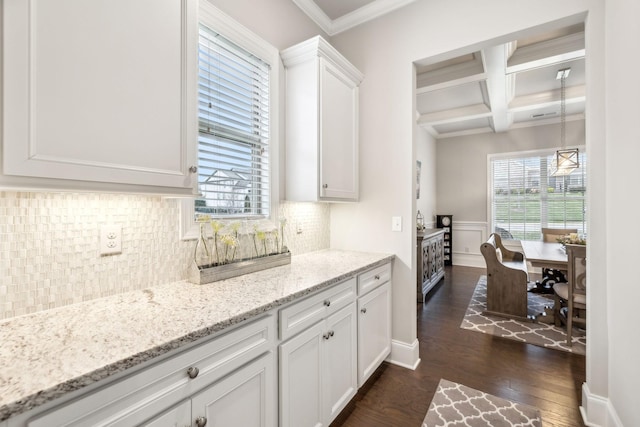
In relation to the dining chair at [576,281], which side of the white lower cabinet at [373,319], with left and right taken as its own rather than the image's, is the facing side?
left

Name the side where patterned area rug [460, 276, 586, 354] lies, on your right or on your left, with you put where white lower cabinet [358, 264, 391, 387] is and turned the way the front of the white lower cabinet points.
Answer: on your left

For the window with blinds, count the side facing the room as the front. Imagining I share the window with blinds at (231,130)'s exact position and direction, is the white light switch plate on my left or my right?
on my left

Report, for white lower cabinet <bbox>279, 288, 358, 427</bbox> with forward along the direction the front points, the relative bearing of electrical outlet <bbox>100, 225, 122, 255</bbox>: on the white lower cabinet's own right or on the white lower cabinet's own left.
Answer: on the white lower cabinet's own right
